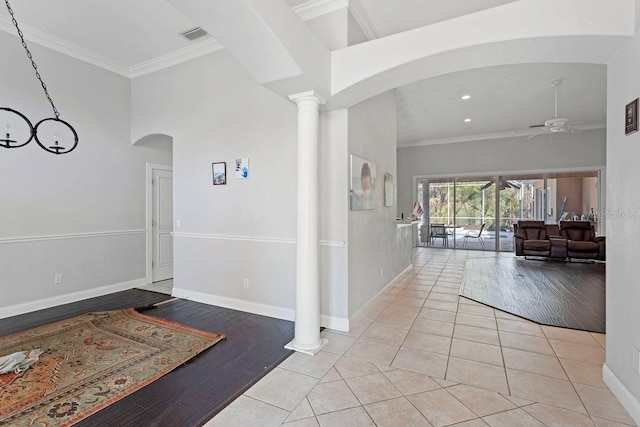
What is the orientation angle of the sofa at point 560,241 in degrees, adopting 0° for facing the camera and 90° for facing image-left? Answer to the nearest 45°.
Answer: approximately 0°

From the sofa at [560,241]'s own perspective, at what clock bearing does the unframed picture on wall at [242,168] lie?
The unframed picture on wall is roughly at 1 o'clock from the sofa.

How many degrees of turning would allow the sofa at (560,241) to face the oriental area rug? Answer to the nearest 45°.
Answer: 0° — it already faces it
